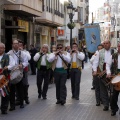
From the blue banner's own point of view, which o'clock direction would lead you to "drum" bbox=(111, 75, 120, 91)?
The drum is roughly at 12 o'clock from the blue banner.

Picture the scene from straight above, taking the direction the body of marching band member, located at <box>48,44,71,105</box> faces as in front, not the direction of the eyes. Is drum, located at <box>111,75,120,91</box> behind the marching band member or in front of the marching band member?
in front

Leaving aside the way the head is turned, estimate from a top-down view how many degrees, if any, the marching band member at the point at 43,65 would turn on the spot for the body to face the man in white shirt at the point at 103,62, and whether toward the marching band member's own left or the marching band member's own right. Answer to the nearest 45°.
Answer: approximately 45° to the marching band member's own left

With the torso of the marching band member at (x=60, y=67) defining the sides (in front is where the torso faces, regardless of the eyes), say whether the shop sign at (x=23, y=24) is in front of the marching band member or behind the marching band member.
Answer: behind

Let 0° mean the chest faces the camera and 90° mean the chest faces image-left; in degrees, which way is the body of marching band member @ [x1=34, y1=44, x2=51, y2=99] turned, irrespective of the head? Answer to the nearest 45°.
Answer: approximately 0°

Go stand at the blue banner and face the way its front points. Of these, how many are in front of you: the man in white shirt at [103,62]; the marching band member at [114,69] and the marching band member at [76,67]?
3

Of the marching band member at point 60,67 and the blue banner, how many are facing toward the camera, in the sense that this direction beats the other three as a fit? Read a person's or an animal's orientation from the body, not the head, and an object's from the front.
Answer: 2

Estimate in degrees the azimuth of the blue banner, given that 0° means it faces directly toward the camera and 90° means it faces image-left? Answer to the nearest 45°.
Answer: approximately 0°

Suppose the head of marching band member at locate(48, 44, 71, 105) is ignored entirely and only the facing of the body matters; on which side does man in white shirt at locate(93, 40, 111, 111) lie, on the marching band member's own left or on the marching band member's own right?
on the marching band member's own left

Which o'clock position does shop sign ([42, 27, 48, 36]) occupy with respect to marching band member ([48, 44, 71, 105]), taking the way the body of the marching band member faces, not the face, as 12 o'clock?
The shop sign is roughly at 6 o'clock from the marching band member.

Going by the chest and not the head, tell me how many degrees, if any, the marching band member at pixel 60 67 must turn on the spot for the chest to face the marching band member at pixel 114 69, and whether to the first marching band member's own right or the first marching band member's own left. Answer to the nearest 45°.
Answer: approximately 45° to the first marching band member's own left

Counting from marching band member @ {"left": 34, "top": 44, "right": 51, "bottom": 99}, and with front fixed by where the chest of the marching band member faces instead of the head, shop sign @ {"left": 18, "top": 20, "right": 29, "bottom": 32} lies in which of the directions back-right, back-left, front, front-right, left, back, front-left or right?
back
